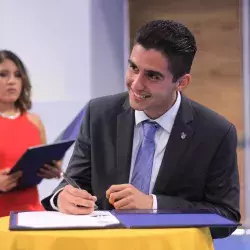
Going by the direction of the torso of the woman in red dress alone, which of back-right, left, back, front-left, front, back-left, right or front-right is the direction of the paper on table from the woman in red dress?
front

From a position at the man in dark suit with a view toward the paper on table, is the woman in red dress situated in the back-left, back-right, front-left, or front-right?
back-right

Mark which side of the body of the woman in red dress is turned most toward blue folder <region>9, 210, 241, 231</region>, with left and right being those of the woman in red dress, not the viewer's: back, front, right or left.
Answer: front

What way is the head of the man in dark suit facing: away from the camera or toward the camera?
toward the camera

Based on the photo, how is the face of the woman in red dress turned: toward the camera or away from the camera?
toward the camera

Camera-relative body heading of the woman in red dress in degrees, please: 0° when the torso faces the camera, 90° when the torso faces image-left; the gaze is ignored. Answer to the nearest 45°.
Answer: approximately 0°
